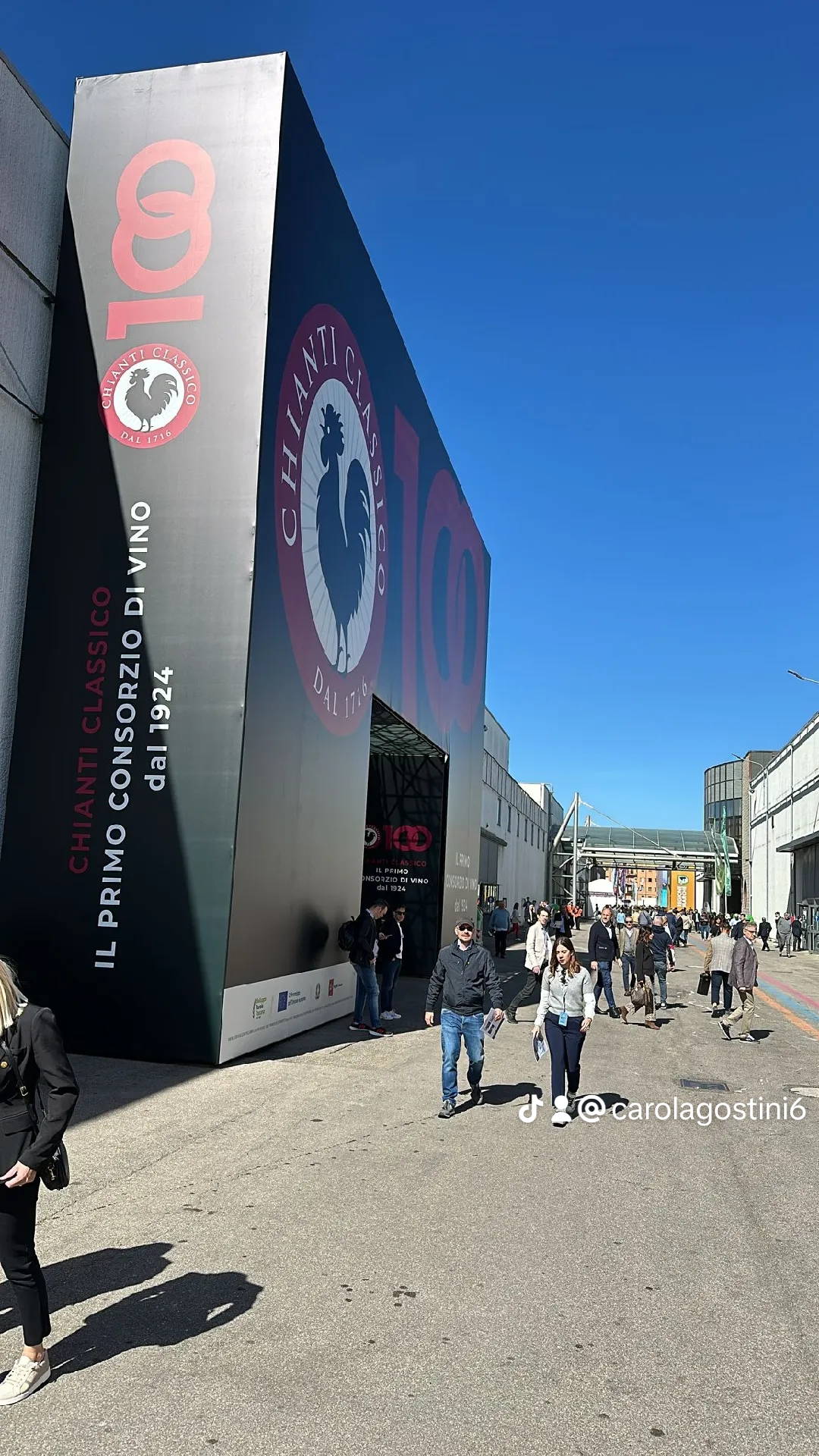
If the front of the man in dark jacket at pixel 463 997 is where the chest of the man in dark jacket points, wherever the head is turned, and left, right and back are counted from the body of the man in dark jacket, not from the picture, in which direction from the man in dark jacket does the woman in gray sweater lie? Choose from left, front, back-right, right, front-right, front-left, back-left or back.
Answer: left

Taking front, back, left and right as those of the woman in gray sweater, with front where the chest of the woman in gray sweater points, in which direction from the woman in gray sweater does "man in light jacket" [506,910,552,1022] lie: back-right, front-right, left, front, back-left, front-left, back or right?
back

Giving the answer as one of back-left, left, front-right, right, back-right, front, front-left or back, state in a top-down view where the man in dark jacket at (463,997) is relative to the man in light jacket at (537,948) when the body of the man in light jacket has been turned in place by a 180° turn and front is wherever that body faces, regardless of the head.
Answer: back-left

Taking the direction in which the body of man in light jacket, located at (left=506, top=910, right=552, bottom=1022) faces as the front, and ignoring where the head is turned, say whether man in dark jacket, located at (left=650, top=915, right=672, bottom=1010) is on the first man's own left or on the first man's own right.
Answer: on the first man's own left

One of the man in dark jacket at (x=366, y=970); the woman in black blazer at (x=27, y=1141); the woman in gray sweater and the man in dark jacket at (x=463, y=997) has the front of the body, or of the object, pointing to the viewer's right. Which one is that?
the man in dark jacket at (x=366, y=970)

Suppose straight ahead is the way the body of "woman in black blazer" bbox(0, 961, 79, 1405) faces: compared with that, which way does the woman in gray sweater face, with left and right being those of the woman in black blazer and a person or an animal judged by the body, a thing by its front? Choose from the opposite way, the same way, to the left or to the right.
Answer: the same way

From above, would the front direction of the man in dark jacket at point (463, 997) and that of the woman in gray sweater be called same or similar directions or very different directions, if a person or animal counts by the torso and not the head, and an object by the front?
same or similar directions

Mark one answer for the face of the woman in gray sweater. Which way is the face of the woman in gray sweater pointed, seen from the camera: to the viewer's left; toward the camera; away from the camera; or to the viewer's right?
toward the camera

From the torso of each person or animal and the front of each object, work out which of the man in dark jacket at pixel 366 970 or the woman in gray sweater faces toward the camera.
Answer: the woman in gray sweater

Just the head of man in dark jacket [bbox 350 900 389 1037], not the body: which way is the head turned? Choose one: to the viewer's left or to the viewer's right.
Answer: to the viewer's right

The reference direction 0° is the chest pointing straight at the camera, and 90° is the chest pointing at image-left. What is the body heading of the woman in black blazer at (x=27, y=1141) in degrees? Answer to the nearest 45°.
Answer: approximately 45°

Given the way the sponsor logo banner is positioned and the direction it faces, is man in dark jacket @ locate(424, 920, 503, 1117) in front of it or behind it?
in front

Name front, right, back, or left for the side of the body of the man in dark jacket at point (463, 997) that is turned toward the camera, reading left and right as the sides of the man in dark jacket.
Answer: front

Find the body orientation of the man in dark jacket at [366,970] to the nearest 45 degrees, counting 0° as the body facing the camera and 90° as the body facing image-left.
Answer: approximately 270°

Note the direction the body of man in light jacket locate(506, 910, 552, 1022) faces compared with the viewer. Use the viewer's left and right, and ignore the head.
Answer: facing the viewer and to the right of the viewer
